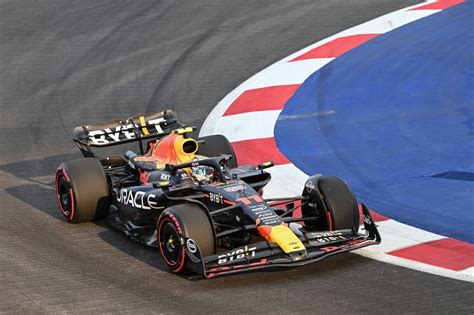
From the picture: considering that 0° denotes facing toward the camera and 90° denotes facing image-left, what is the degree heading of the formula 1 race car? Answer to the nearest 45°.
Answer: approximately 315°
